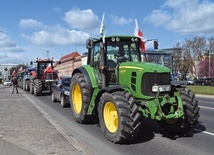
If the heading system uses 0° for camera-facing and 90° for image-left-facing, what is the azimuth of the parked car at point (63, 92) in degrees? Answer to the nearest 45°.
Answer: approximately 315°

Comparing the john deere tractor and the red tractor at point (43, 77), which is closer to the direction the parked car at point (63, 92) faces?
the john deere tractor

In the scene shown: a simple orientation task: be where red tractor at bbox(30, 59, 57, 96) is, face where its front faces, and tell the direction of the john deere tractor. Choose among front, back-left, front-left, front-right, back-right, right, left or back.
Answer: front-right

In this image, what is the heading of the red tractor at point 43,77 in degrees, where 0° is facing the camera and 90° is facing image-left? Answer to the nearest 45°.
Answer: approximately 315°

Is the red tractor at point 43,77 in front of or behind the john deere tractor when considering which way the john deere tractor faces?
behind

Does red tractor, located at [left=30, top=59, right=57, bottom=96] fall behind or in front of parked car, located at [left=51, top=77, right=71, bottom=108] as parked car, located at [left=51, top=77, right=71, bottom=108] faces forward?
behind

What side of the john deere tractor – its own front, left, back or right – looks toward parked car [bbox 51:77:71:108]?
back
